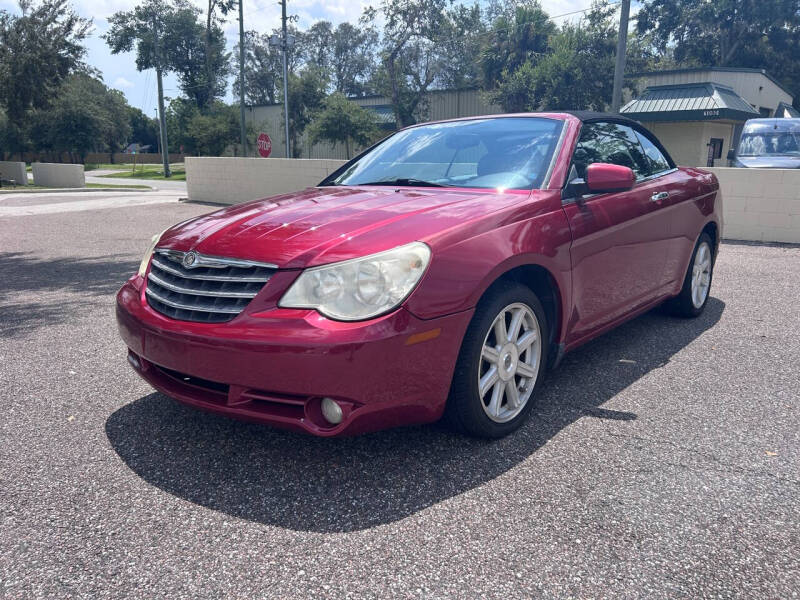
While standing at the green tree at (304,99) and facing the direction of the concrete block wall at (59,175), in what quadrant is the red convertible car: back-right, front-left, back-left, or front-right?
front-left

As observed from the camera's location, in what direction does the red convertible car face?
facing the viewer and to the left of the viewer

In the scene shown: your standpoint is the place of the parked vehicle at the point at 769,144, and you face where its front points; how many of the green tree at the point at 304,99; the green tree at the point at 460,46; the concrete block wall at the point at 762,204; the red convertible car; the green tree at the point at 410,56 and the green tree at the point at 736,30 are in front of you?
2

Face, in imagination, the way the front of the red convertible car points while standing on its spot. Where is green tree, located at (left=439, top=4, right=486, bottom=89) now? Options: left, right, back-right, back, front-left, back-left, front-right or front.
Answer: back-right

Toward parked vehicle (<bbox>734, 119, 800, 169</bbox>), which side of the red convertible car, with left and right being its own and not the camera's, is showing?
back

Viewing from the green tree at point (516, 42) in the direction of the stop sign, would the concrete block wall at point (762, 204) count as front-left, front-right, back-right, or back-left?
front-left

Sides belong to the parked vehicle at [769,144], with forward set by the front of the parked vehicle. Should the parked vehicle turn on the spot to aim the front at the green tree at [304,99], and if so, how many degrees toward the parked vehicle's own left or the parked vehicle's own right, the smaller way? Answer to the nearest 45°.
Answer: approximately 135° to the parked vehicle's own right

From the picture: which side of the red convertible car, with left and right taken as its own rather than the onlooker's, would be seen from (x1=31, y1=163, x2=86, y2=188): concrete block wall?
right

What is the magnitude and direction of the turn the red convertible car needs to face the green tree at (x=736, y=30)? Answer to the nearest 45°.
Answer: approximately 180°

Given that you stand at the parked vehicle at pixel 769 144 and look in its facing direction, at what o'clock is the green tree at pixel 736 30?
The green tree is roughly at 6 o'clock from the parked vehicle.

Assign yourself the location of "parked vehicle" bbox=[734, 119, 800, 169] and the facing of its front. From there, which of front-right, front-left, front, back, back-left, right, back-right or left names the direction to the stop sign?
right

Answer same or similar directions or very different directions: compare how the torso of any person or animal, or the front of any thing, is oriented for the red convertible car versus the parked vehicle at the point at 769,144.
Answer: same or similar directions

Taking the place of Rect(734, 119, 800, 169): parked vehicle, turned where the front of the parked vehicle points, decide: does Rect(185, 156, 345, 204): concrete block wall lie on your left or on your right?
on your right

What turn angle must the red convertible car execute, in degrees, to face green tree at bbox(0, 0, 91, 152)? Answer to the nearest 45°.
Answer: approximately 90° to its right

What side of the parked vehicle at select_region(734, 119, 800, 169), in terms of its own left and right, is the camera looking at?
front

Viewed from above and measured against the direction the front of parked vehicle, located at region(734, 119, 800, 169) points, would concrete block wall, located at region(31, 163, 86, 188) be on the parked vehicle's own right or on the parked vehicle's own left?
on the parked vehicle's own right

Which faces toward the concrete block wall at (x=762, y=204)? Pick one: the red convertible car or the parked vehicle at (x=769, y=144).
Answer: the parked vehicle
